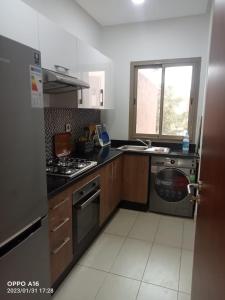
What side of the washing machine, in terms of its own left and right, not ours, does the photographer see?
front

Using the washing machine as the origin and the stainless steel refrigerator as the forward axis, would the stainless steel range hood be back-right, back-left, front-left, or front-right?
front-right

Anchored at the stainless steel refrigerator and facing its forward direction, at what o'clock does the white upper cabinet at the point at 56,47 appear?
The white upper cabinet is roughly at 8 o'clock from the stainless steel refrigerator.

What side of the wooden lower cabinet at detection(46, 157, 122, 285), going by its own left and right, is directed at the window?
left

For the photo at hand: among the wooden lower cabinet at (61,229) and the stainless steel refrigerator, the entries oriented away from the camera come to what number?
0

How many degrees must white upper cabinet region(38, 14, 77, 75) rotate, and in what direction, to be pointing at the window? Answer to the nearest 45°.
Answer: approximately 90° to its left

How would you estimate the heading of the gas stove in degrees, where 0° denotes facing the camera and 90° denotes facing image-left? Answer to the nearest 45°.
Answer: approximately 315°

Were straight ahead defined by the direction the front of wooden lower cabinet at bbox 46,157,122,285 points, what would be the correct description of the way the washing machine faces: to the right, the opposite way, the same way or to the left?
to the right

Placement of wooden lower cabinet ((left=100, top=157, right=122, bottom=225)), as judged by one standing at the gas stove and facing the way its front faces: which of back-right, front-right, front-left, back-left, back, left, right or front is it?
left

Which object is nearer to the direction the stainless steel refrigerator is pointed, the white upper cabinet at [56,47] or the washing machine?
the washing machine

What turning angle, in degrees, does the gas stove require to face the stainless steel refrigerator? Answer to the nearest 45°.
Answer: approximately 45° to its right

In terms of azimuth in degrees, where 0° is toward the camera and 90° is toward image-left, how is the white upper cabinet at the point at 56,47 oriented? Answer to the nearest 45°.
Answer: approximately 315°

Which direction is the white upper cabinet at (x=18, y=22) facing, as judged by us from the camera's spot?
facing the viewer and to the right of the viewer

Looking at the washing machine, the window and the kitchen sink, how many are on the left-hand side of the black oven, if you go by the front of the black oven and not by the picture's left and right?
3
